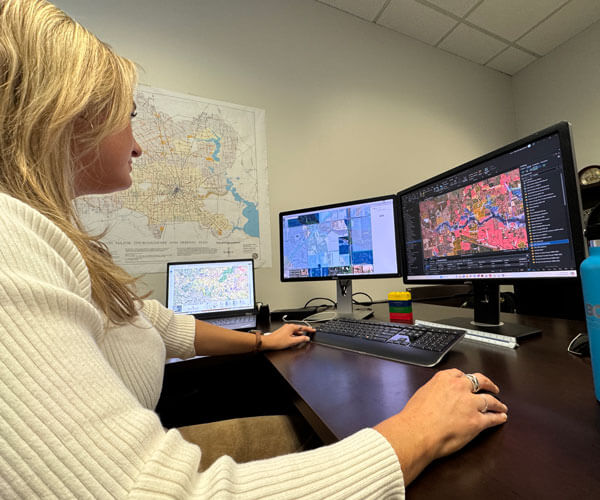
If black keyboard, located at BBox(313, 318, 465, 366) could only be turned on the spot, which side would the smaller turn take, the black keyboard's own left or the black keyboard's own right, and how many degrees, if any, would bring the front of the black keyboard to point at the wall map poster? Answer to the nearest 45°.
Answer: approximately 90° to the black keyboard's own right

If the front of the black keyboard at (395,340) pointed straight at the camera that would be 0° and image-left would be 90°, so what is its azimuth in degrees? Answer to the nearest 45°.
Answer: approximately 45°

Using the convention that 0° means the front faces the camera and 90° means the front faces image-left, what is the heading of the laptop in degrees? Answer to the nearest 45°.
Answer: approximately 0°

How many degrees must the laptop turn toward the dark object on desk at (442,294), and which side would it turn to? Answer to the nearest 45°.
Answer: approximately 90° to its left

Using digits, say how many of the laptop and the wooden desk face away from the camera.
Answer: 0

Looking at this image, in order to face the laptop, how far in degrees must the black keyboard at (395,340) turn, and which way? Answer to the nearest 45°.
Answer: approximately 90° to its right

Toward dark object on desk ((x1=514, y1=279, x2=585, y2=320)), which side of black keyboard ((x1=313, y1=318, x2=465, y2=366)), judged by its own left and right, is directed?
back

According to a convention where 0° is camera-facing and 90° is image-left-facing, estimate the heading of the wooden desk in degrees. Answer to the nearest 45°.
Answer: approximately 45°
